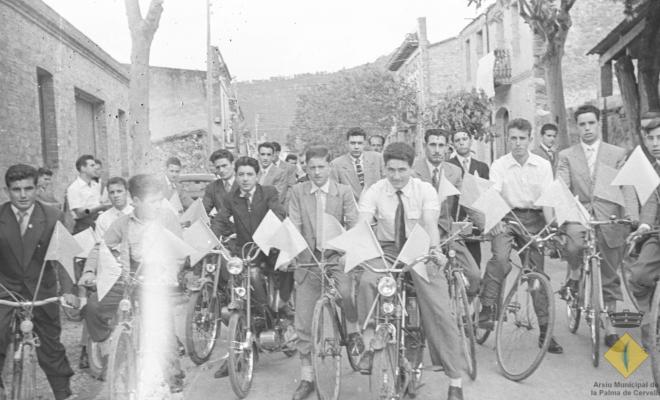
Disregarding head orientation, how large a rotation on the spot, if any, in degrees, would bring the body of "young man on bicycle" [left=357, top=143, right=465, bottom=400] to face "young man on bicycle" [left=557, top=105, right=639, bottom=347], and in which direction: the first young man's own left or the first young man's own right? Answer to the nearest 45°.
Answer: approximately 135° to the first young man's own left

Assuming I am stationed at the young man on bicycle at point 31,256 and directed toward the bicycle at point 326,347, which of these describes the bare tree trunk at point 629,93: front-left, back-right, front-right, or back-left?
front-left

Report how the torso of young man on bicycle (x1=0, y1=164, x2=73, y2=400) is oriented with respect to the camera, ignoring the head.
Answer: toward the camera

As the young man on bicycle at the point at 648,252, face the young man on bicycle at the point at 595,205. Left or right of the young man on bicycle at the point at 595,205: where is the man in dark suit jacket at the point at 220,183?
left

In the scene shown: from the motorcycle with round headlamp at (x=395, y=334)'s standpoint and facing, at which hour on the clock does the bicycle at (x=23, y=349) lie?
the bicycle at (x=23, y=349) is roughly at 3 o'clock from the motorcycle with round headlamp at (x=395, y=334).

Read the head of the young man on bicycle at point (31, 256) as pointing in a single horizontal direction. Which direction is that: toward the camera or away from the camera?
toward the camera

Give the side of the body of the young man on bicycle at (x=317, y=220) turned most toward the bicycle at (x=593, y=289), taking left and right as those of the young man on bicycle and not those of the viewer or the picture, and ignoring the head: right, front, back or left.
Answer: left

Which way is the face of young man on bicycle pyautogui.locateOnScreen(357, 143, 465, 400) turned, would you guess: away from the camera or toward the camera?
toward the camera

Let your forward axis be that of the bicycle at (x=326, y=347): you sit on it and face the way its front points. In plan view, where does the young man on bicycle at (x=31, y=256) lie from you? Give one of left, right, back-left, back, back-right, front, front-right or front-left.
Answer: right

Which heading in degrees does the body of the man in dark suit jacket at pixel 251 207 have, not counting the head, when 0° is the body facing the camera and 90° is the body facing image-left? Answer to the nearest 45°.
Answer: approximately 0°

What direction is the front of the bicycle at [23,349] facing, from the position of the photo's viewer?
facing the viewer

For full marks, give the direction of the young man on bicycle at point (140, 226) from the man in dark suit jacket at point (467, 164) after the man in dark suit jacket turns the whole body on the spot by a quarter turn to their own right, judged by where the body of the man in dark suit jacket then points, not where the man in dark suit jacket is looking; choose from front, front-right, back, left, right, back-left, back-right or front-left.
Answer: front-left

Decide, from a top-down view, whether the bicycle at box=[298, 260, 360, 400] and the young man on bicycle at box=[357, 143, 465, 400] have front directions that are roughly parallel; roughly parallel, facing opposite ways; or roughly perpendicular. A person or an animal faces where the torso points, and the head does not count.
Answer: roughly parallel

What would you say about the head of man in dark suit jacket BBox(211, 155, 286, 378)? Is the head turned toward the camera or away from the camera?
toward the camera

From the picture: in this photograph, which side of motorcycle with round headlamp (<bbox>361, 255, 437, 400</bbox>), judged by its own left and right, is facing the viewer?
front

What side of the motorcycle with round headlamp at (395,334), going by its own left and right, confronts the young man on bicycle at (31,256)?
right
